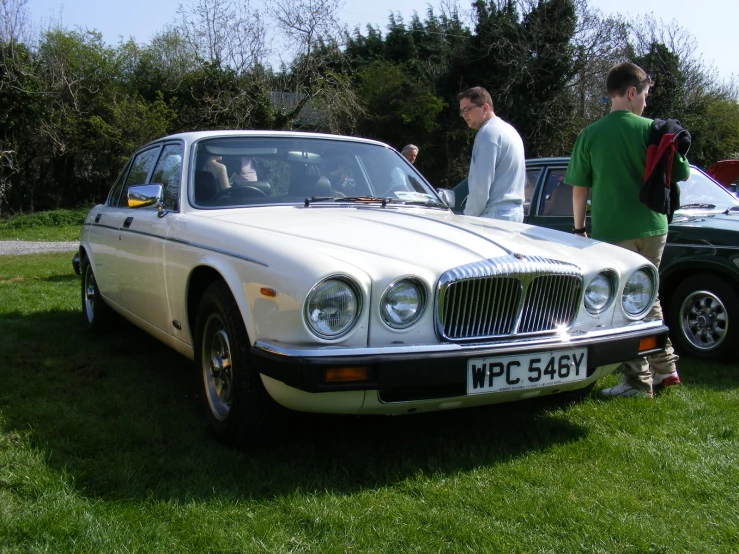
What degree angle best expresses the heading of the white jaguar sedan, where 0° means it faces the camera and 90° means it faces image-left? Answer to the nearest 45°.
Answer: approximately 315°

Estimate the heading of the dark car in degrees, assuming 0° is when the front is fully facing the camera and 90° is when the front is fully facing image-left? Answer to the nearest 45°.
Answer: approximately 315°

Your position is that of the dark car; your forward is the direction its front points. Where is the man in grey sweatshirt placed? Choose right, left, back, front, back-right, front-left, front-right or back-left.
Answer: right

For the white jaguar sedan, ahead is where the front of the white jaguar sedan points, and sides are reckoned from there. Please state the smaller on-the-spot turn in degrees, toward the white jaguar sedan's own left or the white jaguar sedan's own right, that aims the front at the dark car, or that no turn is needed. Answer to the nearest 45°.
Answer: approximately 90° to the white jaguar sedan's own left

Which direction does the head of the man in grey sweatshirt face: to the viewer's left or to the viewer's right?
to the viewer's left

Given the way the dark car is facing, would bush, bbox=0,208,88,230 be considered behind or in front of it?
behind
